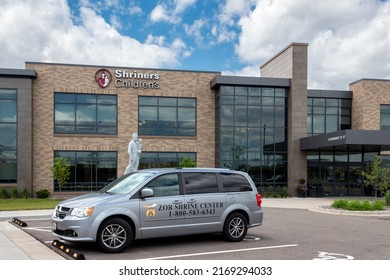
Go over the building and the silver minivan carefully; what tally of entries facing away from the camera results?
0

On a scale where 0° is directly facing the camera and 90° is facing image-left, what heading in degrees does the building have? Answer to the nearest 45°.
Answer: approximately 0°

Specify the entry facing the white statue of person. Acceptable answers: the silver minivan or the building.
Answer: the building

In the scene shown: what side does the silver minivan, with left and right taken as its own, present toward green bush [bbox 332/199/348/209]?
back

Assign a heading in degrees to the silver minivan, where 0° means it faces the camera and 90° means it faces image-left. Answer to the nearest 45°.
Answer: approximately 45°

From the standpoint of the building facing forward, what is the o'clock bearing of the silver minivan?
The silver minivan is roughly at 12 o'clock from the building.

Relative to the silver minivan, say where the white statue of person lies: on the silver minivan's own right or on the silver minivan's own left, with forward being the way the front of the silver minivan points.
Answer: on the silver minivan's own right
